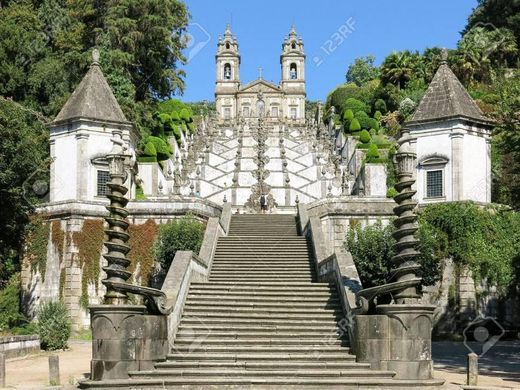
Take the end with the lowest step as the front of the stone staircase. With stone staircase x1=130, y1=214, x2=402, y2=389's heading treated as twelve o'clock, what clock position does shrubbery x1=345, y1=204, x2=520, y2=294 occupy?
The shrubbery is roughly at 7 o'clock from the stone staircase.

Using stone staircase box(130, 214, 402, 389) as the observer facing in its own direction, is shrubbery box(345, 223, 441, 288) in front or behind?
behind

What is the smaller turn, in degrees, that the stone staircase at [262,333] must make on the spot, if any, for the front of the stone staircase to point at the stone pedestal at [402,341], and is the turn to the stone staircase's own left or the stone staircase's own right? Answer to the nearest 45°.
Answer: approximately 45° to the stone staircase's own left

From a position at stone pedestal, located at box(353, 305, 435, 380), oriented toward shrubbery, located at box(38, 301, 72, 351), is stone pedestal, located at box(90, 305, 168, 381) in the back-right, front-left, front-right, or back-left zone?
front-left

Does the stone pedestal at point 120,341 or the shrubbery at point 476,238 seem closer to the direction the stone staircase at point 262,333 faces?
the stone pedestal

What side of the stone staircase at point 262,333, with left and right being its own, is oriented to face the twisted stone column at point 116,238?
right

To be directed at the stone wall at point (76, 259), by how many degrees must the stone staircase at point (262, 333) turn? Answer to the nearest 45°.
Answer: approximately 135° to its right

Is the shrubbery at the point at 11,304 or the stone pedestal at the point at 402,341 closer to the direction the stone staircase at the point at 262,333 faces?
the stone pedestal

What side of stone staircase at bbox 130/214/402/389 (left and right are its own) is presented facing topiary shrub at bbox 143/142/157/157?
back

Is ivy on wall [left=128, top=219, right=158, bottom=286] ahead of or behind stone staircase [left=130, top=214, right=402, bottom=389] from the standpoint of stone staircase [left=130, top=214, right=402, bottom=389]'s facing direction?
behind

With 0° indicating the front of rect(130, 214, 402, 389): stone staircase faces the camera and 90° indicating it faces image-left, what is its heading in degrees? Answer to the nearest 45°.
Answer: approximately 0°
